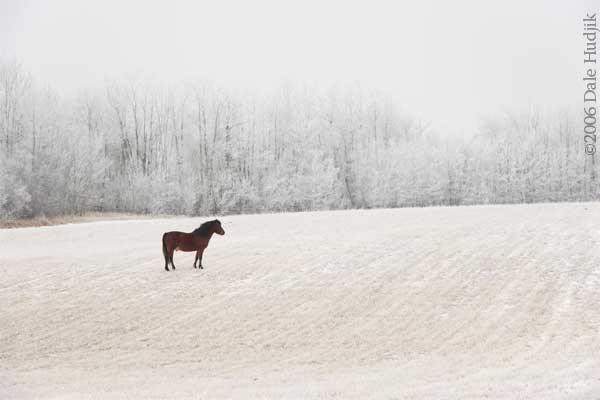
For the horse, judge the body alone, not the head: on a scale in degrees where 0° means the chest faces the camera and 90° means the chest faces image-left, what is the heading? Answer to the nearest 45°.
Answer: approximately 270°
